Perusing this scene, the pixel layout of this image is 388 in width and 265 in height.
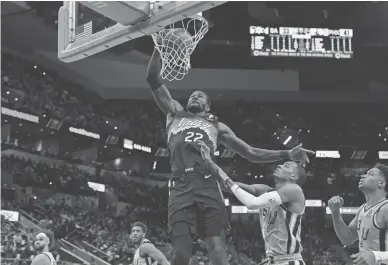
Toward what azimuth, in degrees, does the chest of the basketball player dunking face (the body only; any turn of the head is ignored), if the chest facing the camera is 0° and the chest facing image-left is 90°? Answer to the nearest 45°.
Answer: approximately 0°

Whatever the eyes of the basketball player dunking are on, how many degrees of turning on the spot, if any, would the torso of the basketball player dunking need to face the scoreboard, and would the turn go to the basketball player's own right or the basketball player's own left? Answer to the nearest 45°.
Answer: approximately 180°

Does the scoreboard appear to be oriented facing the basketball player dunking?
yes

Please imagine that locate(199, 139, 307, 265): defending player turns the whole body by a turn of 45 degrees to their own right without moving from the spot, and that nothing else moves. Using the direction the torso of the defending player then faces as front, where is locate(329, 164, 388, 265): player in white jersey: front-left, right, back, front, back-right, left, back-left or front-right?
back

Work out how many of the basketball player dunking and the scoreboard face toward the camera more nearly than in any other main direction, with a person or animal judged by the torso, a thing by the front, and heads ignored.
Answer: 2

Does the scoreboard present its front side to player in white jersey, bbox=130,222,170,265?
yes

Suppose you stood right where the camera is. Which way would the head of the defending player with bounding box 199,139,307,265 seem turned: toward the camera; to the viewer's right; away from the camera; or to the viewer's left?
to the viewer's left

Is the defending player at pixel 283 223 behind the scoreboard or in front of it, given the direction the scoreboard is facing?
in front

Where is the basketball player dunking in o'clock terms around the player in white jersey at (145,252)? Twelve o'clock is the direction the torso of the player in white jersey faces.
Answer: The basketball player dunking is roughly at 10 o'clock from the player in white jersey.

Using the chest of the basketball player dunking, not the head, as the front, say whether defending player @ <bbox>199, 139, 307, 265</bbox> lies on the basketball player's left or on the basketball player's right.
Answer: on the basketball player's left
